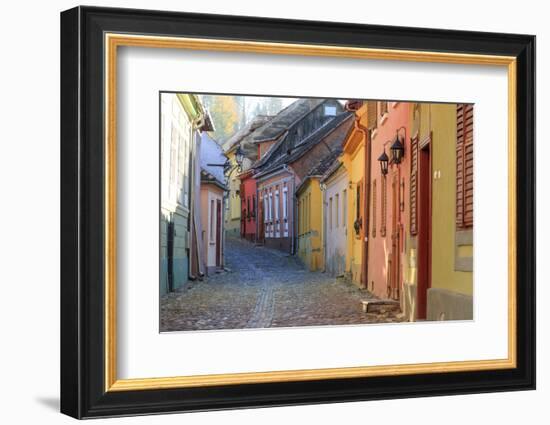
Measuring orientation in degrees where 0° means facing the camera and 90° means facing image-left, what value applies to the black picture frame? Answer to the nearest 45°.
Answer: approximately 315°
